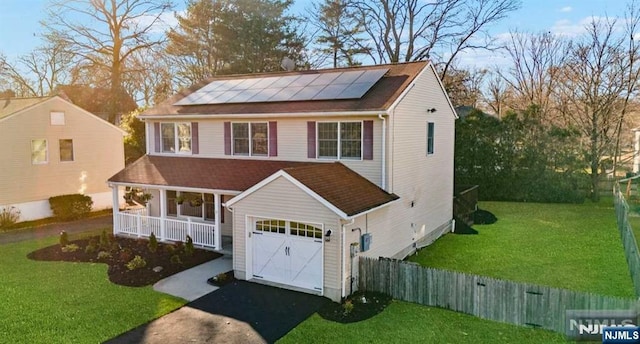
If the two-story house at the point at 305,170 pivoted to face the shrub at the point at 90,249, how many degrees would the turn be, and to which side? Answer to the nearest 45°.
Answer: approximately 45° to its right

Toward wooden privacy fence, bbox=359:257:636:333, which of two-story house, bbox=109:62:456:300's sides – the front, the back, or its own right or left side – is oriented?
left

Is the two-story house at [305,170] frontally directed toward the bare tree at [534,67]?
no

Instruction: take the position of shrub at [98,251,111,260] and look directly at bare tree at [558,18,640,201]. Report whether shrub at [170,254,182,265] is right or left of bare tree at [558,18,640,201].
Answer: right

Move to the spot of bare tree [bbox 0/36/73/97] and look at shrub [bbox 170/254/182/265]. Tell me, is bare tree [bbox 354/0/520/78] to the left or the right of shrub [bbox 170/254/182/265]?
left

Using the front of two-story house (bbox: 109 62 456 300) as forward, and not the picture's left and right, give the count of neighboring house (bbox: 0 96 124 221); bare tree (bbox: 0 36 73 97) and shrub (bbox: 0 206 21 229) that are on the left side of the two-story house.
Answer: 0

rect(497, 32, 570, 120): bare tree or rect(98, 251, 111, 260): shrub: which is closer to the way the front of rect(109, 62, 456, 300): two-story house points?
the shrub

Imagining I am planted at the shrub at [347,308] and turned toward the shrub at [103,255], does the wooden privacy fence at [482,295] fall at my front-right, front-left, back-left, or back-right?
back-right

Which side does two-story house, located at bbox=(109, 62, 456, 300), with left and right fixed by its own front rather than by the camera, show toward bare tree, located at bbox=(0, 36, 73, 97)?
right

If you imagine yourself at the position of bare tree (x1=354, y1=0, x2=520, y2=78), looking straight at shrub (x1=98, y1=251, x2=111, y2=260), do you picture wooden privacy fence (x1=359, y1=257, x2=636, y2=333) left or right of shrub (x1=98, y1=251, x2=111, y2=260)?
left

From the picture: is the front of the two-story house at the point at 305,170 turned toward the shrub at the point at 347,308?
no

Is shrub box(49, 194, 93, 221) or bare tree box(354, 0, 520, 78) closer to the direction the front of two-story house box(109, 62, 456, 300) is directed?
the shrub

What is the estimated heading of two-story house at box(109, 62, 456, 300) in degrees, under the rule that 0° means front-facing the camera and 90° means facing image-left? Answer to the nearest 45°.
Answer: approximately 45°

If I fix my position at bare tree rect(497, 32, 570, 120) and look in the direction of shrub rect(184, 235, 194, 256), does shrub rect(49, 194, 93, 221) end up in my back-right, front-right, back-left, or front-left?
front-right

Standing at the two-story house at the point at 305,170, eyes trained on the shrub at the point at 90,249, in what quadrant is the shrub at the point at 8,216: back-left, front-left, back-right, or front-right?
front-right

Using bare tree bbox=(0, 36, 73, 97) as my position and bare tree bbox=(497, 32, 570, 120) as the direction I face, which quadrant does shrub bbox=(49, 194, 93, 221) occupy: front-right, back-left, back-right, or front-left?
front-right

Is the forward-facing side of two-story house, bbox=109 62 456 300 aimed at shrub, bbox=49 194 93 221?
no

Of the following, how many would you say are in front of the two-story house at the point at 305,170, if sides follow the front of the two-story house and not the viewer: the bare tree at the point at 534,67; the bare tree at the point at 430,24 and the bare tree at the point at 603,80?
0
